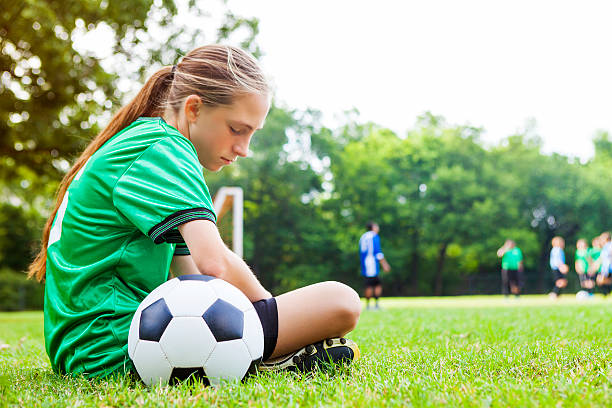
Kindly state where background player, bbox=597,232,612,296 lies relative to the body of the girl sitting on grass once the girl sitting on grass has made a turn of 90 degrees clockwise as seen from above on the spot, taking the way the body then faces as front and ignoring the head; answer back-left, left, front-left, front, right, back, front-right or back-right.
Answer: back-left

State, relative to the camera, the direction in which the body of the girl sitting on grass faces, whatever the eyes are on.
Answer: to the viewer's right

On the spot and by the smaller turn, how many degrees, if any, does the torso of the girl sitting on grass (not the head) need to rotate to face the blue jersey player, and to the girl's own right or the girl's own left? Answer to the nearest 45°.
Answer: approximately 90° to the girl's own left
